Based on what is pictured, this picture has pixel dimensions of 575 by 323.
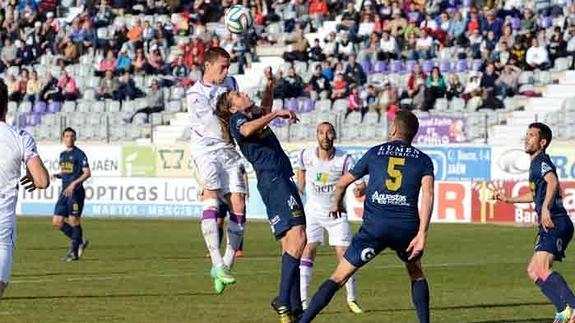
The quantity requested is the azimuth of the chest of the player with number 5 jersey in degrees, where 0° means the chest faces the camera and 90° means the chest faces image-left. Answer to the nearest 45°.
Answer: approximately 180°

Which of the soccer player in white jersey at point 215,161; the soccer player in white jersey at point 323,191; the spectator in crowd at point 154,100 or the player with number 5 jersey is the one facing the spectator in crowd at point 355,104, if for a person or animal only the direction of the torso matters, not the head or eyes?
the player with number 5 jersey

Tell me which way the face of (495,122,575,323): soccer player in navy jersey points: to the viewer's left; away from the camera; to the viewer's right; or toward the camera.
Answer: to the viewer's left

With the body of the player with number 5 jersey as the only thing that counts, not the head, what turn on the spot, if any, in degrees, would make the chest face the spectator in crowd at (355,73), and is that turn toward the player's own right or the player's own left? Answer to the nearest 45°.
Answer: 0° — they already face them

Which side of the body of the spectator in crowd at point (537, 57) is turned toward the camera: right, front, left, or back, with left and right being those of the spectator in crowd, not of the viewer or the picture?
front

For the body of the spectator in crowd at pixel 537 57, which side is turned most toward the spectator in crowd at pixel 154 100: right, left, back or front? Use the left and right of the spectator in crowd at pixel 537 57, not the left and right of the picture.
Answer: right

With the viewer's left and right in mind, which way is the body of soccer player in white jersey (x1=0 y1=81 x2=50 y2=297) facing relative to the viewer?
facing away from the viewer

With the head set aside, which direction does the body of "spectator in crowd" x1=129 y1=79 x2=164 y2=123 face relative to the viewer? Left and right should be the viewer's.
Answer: facing the viewer and to the left of the viewer

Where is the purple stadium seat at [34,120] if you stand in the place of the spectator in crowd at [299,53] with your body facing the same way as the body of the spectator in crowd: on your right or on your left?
on your right
